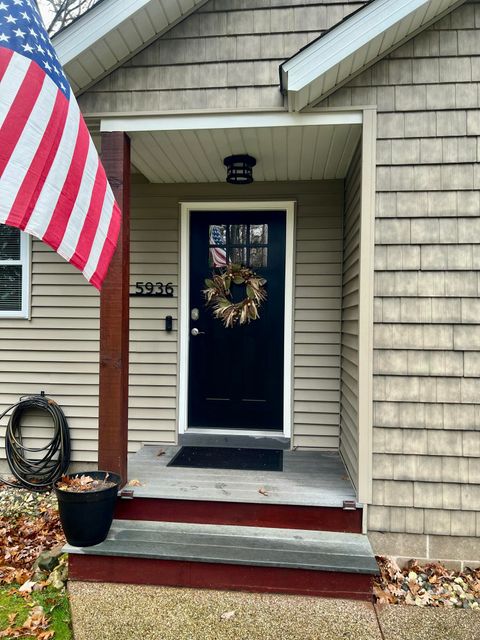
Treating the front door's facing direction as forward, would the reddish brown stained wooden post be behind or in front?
in front

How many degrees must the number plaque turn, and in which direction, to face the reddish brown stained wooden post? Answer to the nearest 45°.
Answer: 0° — it already faces it

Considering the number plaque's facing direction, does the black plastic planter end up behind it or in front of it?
in front

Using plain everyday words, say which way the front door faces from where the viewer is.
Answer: facing the viewer

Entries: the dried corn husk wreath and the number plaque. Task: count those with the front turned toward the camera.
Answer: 2

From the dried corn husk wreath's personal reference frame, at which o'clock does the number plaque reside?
The number plaque is roughly at 3 o'clock from the dried corn husk wreath.

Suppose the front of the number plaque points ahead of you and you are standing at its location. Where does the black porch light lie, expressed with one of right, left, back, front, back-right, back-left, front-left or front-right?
front-left

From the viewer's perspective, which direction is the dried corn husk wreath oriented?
toward the camera
